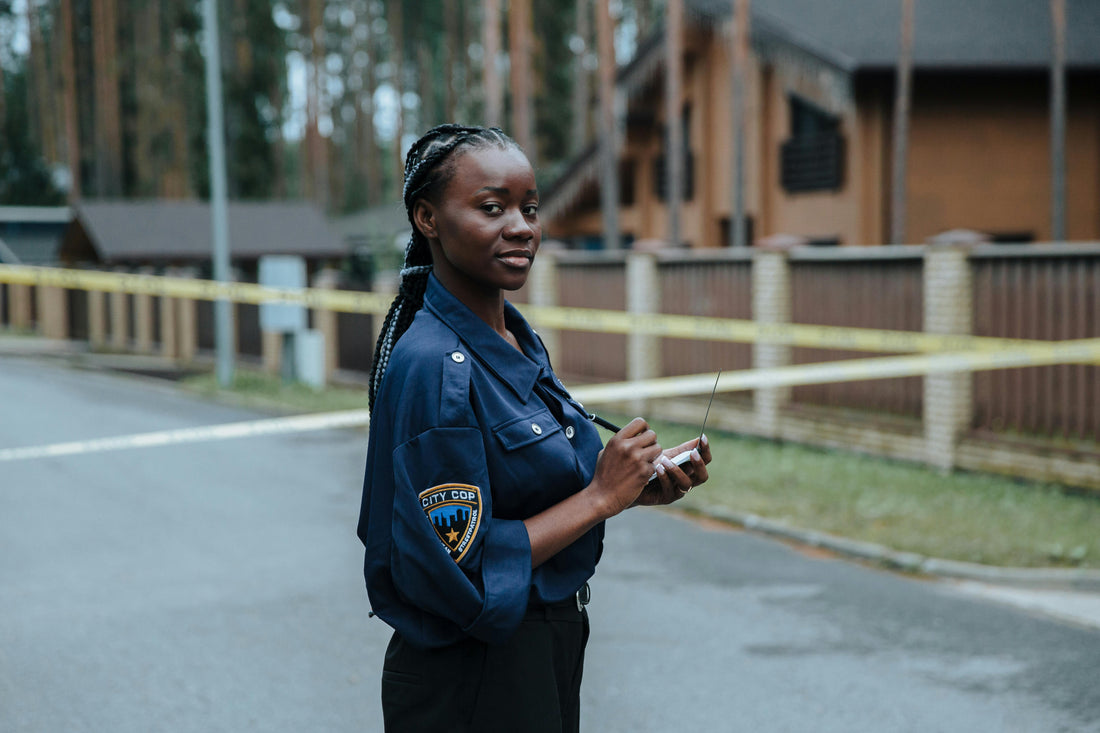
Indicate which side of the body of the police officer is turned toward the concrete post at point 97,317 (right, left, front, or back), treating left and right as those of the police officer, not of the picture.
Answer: left

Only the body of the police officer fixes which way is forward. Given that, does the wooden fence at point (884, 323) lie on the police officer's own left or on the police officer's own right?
on the police officer's own left

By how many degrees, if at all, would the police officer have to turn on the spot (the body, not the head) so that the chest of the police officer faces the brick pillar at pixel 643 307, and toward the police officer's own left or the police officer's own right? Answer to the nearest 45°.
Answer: approximately 90° to the police officer's own left

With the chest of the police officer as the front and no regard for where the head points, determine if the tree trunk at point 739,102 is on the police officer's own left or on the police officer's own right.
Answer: on the police officer's own left

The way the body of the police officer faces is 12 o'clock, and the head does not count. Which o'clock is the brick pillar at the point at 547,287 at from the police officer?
The brick pillar is roughly at 9 o'clock from the police officer.

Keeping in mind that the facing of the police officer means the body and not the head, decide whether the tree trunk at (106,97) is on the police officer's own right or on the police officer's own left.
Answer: on the police officer's own left

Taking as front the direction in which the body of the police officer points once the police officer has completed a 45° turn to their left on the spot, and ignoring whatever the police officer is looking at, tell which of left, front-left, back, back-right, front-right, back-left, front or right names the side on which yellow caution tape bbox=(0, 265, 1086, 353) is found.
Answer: front-left

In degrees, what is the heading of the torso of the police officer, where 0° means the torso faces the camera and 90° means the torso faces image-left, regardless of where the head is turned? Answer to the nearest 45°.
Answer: approximately 270°

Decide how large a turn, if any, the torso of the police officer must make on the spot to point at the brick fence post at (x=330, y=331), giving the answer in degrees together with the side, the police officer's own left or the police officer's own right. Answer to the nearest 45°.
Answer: approximately 90° to the police officer's own left
